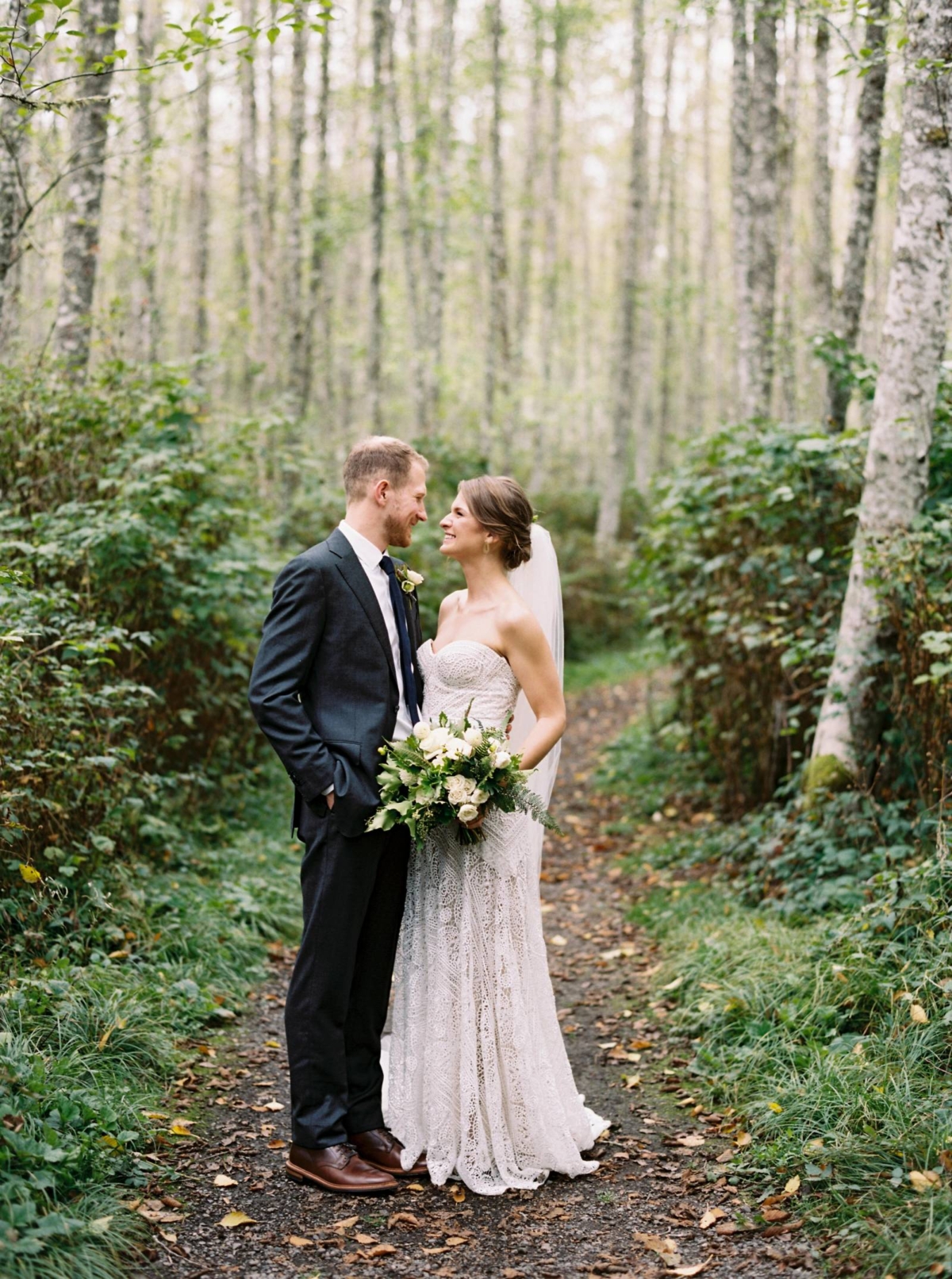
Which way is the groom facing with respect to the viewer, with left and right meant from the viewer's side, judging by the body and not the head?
facing the viewer and to the right of the viewer

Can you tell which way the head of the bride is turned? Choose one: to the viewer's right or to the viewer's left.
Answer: to the viewer's left

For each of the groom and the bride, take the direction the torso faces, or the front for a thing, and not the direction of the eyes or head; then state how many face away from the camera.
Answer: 0

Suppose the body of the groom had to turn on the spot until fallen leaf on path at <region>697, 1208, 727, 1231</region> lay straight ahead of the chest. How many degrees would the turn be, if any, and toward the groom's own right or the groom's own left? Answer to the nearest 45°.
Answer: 0° — they already face it

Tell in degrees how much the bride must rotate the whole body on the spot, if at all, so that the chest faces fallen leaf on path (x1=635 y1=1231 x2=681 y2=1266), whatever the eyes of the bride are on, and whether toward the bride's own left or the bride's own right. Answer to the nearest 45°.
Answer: approximately 90° to the bride's own left

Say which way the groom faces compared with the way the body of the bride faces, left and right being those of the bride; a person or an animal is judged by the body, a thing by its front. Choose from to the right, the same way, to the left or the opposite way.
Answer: to the left

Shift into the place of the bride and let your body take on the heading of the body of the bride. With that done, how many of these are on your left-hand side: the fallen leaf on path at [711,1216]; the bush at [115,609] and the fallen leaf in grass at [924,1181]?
2

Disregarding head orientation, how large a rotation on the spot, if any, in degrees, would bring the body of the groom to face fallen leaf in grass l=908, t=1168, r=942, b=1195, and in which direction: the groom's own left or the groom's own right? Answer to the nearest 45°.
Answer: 0° — they already face it

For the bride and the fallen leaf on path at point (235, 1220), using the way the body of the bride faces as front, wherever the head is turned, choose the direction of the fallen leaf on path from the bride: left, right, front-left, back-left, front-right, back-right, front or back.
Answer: front

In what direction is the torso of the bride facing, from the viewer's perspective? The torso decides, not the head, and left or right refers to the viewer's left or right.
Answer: facing the viewer and to the left of the viewer

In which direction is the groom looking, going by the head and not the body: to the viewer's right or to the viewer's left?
to the viewer's right

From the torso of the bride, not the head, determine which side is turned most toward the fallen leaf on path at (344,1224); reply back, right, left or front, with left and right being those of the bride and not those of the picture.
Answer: front

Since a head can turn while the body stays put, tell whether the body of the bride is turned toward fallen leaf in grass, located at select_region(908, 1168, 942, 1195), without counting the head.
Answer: no

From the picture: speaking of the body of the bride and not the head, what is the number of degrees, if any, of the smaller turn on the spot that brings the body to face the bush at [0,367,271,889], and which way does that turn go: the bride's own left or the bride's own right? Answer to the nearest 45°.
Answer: approximately 90° to the bride's own right
